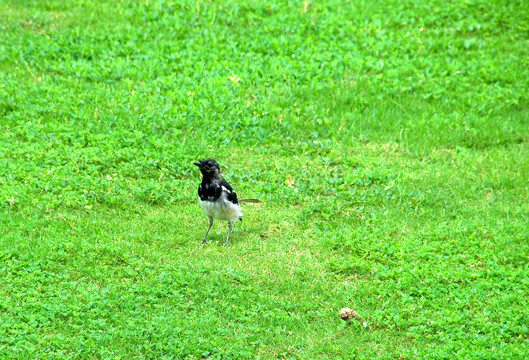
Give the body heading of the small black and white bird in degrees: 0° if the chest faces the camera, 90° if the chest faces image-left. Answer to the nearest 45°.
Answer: approximately 45°
